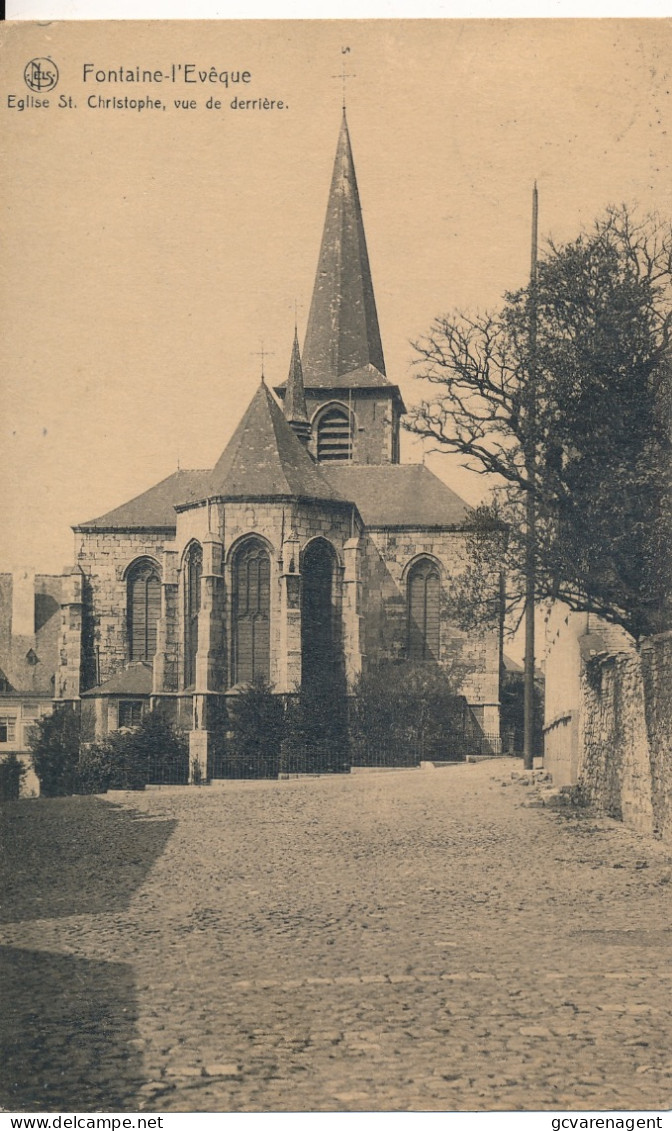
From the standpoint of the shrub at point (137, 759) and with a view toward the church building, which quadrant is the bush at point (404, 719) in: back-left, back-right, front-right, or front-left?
front-right

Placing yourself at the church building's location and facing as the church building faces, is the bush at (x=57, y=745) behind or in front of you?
behind

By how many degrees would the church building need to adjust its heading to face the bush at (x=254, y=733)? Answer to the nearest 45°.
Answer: approximately 180°

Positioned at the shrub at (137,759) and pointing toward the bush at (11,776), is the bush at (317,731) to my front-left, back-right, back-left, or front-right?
back-right

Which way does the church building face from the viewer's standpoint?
away from the camera
